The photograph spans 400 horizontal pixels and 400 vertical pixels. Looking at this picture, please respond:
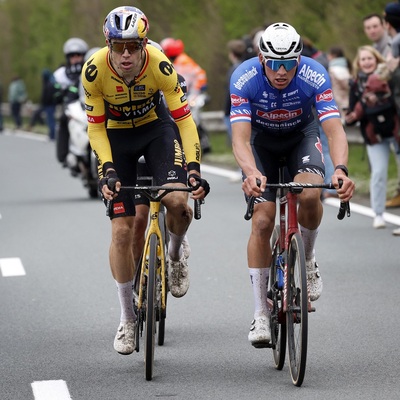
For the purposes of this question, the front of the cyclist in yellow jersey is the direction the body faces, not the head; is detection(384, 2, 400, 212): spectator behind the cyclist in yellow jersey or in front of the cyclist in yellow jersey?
behind

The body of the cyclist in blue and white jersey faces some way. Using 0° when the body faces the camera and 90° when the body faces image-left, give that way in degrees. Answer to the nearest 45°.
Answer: approximately 0°

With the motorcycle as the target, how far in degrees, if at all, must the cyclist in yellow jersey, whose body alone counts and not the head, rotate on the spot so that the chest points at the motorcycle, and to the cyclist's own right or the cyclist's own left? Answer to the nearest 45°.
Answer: approximately 180°
